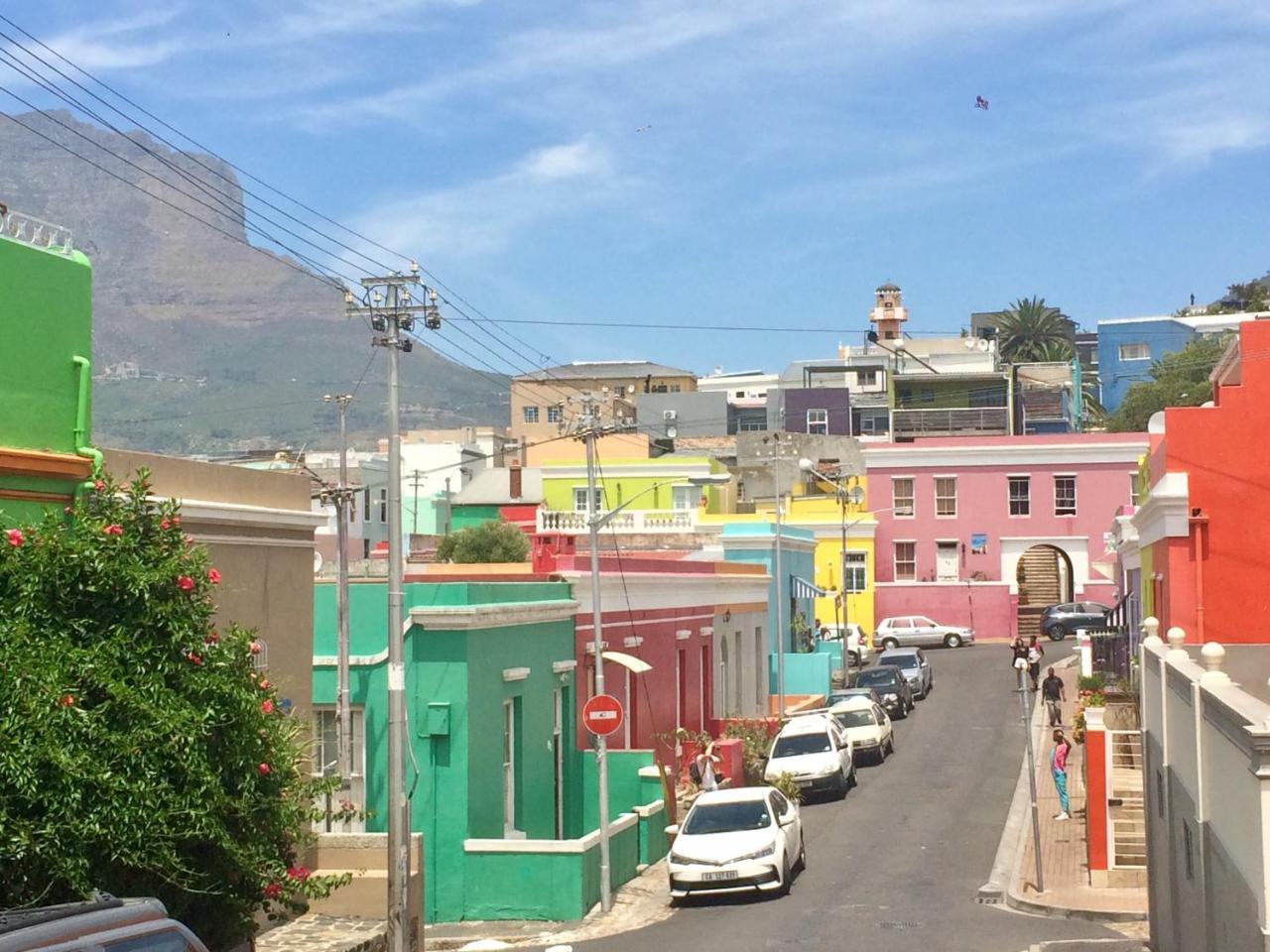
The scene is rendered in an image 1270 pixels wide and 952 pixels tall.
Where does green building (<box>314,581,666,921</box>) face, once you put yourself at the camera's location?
facing the viewer and to the right of the viewer

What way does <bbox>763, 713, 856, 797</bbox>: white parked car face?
toward the camera

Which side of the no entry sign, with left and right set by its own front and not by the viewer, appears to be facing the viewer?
front

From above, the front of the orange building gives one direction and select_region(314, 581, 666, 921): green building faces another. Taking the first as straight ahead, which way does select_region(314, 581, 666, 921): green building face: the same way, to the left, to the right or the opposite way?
the opposite way

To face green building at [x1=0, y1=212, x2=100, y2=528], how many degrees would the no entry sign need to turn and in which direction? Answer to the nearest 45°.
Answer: approximately 45° to its right

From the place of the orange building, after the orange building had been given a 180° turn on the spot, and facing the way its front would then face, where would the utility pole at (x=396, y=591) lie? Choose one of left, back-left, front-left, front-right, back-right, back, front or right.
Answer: back-right

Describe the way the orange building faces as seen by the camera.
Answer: facing to the left of the viewer
